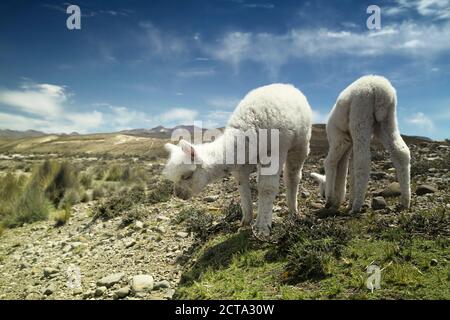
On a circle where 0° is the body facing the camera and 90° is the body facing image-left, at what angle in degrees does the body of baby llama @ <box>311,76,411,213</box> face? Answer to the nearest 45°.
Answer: approximately 135°

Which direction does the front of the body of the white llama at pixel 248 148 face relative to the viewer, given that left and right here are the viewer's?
facing the viewer and to the left of the viewer

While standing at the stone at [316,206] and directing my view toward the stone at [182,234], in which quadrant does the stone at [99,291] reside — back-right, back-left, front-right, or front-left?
front-left

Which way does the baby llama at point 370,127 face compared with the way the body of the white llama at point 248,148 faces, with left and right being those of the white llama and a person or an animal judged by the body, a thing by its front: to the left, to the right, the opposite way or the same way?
to the right

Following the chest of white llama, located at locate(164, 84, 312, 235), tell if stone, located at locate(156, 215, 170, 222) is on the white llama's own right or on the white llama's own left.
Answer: on the white llama's own right

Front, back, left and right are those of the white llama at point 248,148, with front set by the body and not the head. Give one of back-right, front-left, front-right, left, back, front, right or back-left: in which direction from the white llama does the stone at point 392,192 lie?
back

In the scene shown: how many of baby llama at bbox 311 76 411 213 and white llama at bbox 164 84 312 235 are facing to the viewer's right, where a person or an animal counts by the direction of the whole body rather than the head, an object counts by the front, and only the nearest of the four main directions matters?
0

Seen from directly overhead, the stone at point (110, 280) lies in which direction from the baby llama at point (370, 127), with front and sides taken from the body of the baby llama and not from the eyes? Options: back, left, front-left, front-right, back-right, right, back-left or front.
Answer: left

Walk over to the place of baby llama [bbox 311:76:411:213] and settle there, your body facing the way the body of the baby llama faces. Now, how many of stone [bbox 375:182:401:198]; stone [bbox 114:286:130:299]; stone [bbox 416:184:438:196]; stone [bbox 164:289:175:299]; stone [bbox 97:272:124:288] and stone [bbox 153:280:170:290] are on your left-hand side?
4

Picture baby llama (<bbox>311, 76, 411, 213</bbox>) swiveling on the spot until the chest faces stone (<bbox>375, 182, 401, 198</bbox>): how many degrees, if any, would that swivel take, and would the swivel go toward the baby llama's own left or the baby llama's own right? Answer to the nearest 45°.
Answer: approximately 45° to the baby llama's own right

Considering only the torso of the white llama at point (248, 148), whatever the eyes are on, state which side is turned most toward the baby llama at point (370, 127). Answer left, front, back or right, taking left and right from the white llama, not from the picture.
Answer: back

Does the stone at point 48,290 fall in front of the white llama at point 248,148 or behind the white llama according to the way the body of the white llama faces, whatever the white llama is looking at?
in front

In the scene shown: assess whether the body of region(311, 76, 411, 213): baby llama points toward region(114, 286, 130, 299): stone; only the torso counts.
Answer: no
